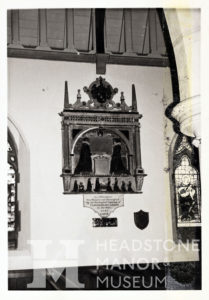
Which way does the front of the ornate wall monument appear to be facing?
toward the camera

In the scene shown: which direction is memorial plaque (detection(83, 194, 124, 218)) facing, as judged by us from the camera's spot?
facing the viewer

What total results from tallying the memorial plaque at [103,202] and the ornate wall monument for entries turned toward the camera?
2

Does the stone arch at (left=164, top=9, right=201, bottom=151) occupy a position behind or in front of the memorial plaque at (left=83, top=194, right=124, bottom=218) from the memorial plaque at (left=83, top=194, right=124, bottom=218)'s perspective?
in front
